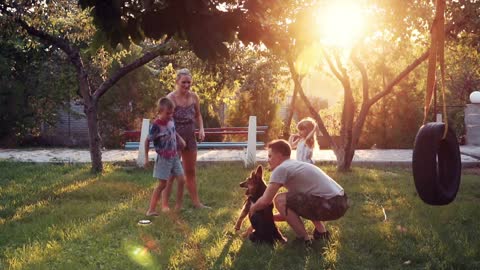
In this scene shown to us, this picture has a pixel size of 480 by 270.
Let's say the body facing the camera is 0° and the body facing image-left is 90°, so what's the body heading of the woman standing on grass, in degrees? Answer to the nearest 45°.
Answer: approximately 315°

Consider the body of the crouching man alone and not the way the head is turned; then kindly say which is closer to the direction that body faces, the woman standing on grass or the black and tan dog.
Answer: the black and tan dog

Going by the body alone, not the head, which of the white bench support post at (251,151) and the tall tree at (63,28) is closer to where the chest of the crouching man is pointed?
the tall tree

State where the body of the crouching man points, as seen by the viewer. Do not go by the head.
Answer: to the viewer's left
